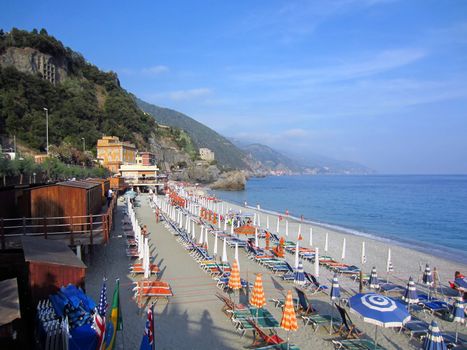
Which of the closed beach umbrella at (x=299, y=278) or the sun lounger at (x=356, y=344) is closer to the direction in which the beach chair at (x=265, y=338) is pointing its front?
the sun lounger

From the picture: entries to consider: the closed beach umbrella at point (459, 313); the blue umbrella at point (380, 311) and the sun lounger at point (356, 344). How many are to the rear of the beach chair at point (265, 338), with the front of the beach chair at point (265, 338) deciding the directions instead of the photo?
0

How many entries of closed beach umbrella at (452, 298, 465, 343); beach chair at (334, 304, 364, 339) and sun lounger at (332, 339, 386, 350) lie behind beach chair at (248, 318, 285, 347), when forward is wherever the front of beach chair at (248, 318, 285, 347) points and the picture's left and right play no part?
0

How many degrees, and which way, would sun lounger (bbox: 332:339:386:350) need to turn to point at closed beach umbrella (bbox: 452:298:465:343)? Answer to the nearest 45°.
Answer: approximately 45° to its left

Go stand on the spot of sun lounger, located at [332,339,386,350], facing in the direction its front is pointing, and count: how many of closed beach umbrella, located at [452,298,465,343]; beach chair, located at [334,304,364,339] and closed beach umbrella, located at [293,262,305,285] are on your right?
0

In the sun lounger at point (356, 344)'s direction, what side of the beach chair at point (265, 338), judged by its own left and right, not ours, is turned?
front

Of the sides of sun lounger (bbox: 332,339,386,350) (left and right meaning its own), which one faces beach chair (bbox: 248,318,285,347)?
back

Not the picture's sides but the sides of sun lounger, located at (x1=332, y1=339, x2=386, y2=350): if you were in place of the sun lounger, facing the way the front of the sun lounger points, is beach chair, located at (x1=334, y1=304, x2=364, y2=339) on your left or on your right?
on your left

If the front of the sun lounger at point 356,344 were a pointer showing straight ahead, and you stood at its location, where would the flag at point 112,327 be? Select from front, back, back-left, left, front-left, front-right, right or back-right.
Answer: back-right

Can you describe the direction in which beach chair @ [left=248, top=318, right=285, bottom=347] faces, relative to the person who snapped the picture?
facing to the right of the viewer

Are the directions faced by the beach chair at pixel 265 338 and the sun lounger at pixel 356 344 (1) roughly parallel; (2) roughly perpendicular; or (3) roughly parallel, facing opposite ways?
roughly parallel

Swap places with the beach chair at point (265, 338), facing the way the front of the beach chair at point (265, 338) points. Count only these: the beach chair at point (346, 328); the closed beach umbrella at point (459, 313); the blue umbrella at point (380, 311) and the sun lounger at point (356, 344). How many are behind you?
0

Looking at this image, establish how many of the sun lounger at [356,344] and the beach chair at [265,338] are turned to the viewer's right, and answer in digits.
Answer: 2

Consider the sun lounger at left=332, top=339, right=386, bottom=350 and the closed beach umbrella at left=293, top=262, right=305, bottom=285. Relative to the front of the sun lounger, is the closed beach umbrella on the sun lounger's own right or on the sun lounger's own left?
on the sun lounger's own left

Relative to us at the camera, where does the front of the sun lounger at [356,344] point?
facing to the right of the viewer

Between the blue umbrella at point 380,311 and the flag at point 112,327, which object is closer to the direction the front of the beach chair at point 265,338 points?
the blue umbrella
